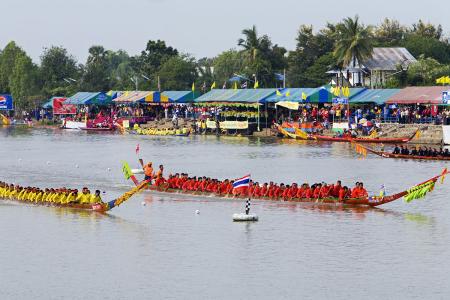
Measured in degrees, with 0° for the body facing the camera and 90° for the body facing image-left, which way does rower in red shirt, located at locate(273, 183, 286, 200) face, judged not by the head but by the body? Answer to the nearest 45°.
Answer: approximately 270°

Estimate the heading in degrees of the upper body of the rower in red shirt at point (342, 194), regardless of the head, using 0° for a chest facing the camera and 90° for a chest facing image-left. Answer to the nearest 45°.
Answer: approximately 270°

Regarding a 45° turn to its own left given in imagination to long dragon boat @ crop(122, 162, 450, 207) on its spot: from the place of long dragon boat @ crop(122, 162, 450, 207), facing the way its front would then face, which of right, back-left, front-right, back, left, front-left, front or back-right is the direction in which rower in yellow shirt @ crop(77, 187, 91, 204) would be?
back-left

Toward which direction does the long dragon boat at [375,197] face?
to the viewer's right

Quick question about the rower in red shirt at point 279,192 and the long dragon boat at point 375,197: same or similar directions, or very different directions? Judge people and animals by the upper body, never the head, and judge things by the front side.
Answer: same or similar directions

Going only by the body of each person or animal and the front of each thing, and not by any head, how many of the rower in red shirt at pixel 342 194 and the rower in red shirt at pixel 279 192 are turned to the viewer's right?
2

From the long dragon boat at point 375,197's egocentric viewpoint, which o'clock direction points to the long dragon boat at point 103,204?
the long dragon boat at point 103,204 is roughly at 6 o'clock from the long dragon boat at point 375,197.

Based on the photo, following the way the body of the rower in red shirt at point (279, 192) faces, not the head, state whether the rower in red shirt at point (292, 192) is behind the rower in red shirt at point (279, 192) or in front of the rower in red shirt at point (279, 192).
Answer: in front
